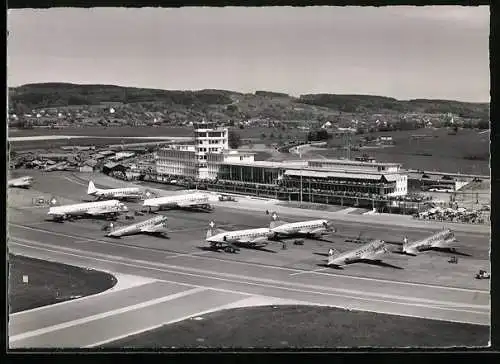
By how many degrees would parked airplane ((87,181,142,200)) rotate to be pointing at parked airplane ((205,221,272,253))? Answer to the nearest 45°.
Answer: approximately 45° to its right

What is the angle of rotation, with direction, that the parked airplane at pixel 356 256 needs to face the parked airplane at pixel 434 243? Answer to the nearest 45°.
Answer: approximately 45° to its right

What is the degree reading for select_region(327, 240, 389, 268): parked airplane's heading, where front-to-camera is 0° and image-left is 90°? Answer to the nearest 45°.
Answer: approximately 225°

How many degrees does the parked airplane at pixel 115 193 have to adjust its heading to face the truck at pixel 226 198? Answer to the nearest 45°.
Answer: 0° — it already faces it

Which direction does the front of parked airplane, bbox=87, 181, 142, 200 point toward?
to the viewer's right

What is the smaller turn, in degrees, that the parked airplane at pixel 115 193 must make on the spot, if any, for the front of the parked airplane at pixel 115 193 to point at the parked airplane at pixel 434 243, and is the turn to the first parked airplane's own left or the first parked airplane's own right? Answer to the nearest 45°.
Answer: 0° — it already faces it

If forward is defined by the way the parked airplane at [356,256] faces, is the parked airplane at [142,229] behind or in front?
behind
